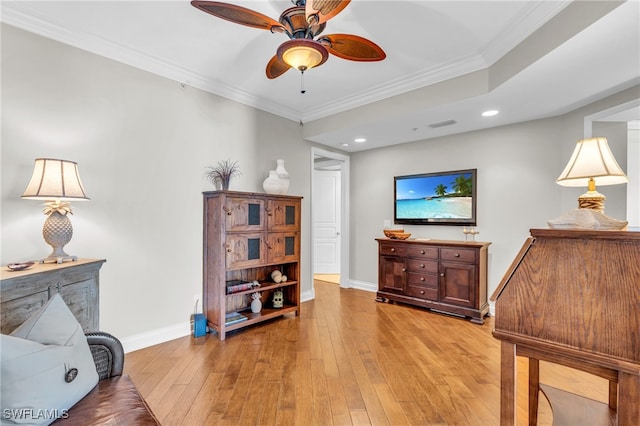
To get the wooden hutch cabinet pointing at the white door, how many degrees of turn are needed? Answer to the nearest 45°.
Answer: approximately 90° to its left

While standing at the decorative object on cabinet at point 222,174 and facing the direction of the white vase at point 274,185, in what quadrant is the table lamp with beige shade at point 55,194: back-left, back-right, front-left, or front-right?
back-right

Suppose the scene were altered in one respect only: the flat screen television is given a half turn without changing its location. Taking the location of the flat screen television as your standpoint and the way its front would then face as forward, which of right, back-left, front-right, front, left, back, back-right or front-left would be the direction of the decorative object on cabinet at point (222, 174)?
back

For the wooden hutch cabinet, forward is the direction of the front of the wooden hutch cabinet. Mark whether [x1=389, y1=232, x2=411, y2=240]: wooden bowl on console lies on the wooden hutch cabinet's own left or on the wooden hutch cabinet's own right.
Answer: on the wooden hutch cabinet's own left

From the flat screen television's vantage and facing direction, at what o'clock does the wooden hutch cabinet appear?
The wooden hutch cabinet is roughly at 12 o'clock from the flat screen television.

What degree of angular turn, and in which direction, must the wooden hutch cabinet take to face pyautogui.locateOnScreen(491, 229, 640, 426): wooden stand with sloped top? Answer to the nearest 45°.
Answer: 0° — it already faces it

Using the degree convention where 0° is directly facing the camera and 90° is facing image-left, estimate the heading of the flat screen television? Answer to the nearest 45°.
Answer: approximately 45°

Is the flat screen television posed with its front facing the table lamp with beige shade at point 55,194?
yes

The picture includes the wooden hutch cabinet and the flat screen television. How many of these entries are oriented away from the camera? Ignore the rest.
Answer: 0

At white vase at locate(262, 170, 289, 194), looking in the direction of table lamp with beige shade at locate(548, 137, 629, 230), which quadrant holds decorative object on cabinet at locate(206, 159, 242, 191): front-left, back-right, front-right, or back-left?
back-right

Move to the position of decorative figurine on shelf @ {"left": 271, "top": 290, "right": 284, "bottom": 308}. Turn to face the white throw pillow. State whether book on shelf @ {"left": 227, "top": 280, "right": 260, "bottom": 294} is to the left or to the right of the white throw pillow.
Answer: right

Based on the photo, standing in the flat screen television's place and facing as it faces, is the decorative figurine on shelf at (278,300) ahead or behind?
ahead

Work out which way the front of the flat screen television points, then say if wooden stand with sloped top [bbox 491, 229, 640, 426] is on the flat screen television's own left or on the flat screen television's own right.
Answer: on the flat screen television's own left

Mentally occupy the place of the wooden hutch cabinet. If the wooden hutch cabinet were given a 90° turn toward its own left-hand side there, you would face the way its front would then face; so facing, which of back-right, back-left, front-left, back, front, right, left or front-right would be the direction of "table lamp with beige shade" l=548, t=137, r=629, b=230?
right

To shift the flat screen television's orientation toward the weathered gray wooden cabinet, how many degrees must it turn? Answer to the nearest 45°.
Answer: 0° — it already faces it
